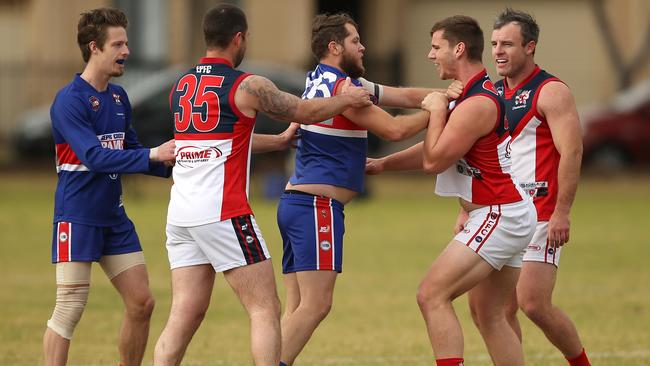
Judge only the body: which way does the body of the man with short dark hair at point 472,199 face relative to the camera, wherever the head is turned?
to the viewer's left

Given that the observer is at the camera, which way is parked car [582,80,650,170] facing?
facing to the left of the viewer

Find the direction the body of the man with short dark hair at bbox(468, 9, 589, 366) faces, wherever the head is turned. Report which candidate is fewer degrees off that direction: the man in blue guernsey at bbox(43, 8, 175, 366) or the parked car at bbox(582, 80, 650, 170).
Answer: the man in blue guernsey

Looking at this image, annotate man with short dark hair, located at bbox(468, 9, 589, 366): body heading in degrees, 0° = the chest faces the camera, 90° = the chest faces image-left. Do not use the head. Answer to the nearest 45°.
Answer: approximately 45°

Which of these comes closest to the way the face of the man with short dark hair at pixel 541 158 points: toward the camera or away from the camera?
toward the camera

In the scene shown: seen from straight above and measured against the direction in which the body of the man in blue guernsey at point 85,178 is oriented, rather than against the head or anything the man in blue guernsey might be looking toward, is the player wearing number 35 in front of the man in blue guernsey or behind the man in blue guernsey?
in front

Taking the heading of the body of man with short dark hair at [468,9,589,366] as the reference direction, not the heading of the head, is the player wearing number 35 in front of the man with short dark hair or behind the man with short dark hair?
in front

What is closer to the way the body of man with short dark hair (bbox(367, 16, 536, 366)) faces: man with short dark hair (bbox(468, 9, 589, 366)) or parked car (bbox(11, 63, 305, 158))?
the parked car

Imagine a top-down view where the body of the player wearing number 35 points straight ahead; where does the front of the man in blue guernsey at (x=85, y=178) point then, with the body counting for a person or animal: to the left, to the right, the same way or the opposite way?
to the right

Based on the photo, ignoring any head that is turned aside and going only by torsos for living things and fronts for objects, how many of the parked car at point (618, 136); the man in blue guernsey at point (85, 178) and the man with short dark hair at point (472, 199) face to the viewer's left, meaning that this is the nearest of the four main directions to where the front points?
2

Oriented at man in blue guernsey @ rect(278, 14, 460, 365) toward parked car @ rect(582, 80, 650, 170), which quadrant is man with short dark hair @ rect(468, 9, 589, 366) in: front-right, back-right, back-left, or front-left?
front-right

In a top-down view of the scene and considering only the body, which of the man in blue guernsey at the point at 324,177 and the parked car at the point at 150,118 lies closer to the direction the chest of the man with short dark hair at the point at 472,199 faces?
the man in blue guernsey

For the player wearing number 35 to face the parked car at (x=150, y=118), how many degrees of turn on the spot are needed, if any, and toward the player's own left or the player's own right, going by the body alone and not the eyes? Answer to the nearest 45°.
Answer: approximately 45° to the player's own left

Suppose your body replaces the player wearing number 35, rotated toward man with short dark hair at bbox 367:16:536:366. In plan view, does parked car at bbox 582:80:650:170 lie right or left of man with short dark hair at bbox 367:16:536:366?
left

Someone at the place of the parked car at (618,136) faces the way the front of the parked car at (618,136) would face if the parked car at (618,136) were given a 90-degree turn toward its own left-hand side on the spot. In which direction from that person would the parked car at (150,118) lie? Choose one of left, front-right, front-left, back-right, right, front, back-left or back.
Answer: front-right
